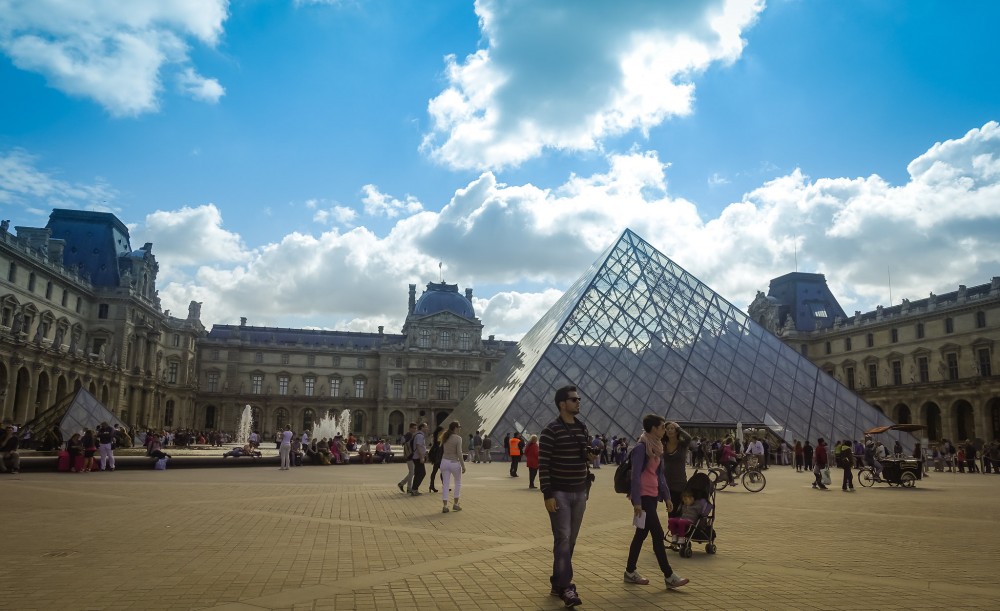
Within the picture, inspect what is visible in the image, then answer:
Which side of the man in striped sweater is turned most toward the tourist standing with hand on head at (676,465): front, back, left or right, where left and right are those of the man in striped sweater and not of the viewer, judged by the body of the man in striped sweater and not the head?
left

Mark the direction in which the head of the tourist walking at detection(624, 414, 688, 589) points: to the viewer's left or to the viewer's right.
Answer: to the viewer's right

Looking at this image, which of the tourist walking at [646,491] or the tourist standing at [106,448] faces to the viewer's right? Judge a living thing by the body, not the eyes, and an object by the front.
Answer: the tourist walking at [646,491]

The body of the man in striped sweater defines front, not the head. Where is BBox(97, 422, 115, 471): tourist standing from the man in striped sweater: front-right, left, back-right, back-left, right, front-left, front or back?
back

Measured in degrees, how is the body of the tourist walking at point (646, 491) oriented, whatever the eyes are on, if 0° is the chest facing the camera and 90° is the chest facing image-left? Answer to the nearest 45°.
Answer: approximately 270°
